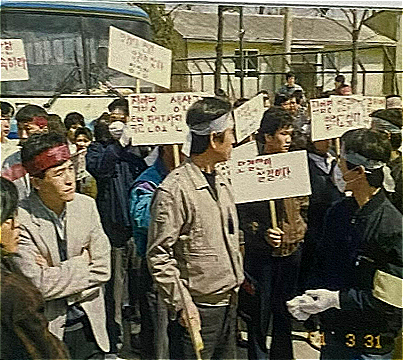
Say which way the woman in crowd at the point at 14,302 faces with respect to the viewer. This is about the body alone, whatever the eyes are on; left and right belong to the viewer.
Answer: facing to the right of the viewer

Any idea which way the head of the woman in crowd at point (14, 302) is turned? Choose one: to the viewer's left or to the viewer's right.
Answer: to the viewer's right

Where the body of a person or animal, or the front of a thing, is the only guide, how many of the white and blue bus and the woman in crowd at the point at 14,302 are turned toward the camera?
1
